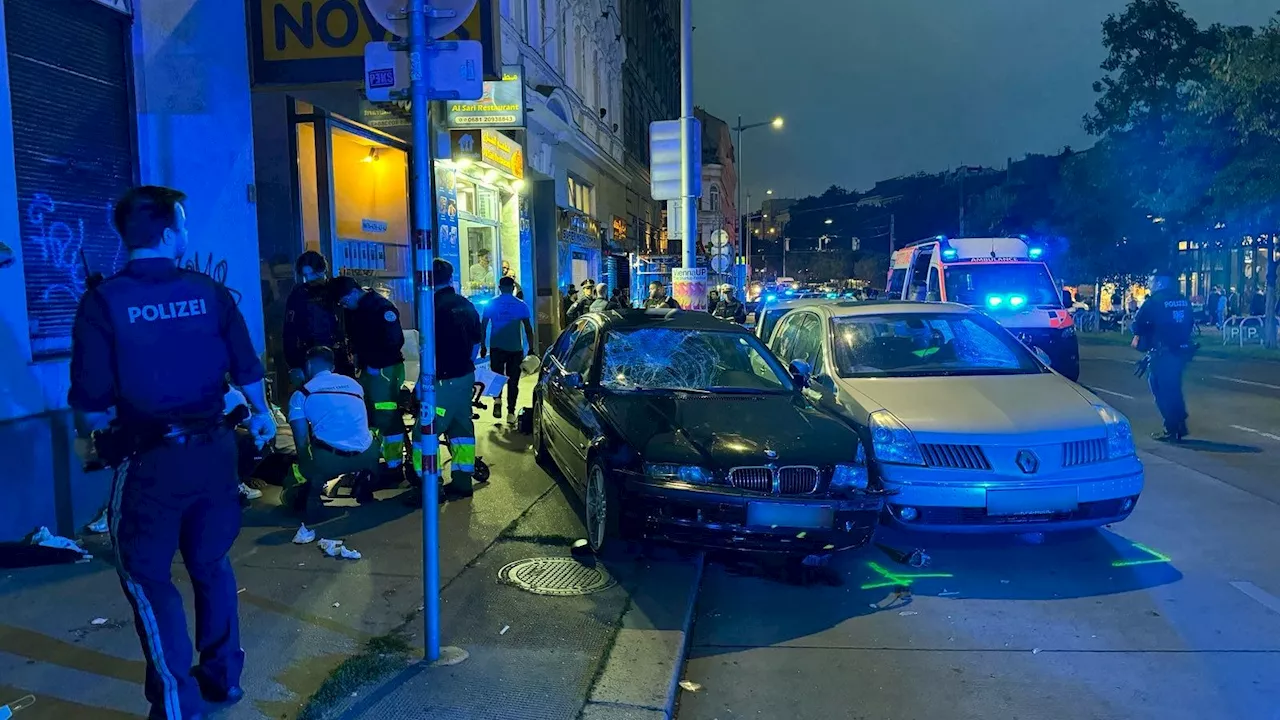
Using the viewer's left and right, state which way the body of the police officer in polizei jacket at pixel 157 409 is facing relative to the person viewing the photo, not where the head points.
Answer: facing away from the viewer

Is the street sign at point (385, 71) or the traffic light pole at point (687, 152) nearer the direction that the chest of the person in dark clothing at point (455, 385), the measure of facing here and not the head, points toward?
the traffic light pole

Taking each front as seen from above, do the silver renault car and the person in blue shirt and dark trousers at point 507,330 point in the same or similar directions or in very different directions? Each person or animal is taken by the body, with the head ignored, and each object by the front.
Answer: very different directions

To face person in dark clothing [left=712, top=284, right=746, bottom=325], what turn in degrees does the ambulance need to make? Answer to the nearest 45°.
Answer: approximately 135° to its right

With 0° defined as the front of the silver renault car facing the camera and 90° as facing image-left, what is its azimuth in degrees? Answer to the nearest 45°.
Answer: approximately 315°

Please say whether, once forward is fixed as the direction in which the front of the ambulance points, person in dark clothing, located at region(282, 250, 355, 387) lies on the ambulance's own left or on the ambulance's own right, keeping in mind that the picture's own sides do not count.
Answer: on the ambulance's own right

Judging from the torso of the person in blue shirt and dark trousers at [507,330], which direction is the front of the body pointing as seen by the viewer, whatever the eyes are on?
away from the camera

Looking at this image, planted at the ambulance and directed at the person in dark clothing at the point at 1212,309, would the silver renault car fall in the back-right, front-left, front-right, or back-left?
back-right

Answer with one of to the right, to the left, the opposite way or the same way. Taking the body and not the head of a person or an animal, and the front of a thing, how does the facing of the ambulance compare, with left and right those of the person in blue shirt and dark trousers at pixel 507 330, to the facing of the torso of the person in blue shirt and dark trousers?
the opposite way

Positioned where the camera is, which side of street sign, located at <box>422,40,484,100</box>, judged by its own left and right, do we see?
back

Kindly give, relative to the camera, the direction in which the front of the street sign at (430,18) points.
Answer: facing away from the viewer
